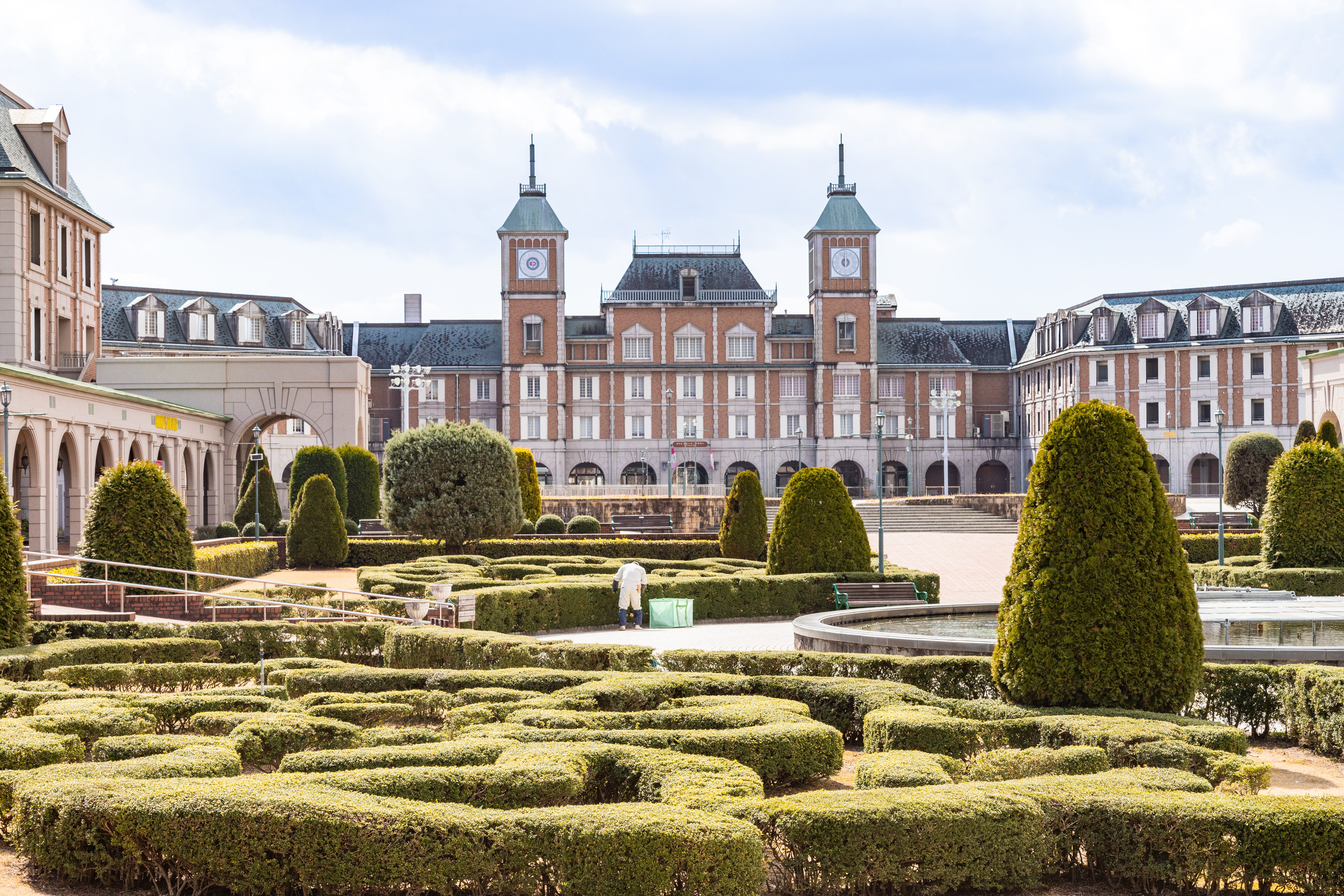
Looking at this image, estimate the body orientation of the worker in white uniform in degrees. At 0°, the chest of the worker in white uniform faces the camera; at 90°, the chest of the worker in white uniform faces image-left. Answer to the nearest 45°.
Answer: approximately 180°

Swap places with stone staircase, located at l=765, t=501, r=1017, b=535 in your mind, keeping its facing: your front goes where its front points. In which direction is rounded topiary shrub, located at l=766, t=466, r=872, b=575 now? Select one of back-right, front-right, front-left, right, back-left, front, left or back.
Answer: front

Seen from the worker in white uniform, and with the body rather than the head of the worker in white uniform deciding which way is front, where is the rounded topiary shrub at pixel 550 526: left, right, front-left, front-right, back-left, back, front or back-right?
front

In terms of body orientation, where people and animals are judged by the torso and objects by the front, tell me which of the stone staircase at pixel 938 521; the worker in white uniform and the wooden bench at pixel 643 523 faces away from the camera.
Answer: the worker in white uniform

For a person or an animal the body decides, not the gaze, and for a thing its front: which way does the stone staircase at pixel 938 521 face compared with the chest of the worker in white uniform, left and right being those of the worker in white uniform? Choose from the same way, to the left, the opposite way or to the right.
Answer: the opposite way

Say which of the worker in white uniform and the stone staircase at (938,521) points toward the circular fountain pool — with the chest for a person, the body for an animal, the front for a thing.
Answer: the stone staircase

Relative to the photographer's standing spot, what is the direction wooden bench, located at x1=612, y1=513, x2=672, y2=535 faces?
facing the viewer

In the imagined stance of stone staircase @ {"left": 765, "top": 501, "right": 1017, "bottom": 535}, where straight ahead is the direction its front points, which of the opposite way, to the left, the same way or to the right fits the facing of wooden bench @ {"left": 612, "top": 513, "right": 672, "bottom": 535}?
the same way

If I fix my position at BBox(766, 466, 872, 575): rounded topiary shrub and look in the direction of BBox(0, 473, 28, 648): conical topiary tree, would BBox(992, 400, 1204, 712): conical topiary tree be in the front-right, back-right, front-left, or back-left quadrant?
front-left

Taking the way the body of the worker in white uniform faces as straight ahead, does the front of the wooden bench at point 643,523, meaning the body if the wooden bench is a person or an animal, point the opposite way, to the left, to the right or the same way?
the opposite way

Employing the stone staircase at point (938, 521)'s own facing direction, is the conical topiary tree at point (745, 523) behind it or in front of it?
in front

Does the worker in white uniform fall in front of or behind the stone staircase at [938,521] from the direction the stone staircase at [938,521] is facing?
in front

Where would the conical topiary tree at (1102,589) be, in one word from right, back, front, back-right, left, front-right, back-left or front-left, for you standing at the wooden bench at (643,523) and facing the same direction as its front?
front

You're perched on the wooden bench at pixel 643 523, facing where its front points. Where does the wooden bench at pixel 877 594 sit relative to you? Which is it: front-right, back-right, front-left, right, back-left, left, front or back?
front
